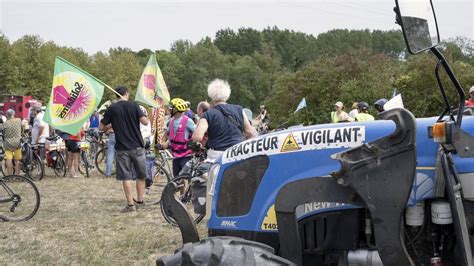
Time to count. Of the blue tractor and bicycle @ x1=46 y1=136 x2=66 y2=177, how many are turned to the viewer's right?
0

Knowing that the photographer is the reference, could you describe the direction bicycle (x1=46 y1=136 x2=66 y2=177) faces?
facing away from the viewer and to the left of the viewer

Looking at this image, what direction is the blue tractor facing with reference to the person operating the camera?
facing to the left of the viewer

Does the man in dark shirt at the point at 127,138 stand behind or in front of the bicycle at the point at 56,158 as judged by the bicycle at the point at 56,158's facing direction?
behind

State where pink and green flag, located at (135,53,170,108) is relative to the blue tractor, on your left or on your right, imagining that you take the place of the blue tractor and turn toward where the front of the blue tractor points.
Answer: on your right

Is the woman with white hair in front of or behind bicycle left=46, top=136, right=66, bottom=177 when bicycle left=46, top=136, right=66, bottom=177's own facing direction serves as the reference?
behind

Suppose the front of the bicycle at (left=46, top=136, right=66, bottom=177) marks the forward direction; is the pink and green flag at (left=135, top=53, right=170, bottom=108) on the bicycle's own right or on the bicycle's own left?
on the bicycle's own right

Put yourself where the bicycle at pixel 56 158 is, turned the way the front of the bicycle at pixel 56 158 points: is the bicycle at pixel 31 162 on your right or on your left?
on your left

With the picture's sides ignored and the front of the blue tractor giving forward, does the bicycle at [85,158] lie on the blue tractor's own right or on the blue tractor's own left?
on the blue tractor's own right

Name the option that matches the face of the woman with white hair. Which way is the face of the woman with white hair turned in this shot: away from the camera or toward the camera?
away from the camera

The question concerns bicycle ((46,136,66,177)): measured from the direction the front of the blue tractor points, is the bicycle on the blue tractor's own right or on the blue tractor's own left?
on the blue tractor's own right
